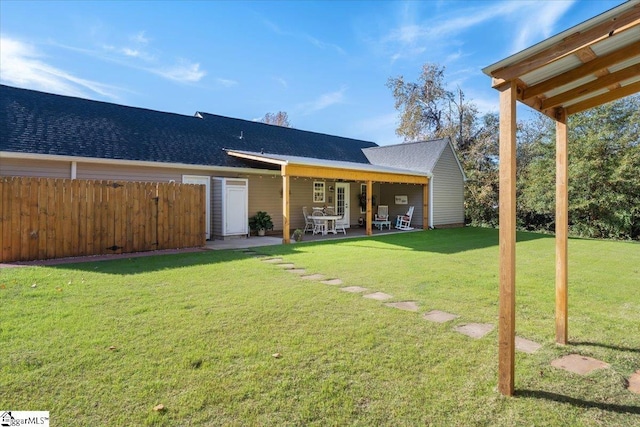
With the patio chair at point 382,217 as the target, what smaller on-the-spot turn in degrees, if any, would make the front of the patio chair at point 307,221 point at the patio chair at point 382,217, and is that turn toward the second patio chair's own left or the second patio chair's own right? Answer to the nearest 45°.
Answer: approximately 45° to the second patio chair's own left

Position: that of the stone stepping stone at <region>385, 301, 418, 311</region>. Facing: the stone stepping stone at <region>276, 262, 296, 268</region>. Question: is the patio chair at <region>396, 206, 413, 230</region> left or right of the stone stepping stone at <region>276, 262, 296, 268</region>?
right

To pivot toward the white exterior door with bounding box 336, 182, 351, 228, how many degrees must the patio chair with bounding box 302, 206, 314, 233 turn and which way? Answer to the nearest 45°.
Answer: approximately 45° to its left

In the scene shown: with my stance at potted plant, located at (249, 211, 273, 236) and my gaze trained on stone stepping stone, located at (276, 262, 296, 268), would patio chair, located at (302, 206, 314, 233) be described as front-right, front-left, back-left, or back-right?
back-left

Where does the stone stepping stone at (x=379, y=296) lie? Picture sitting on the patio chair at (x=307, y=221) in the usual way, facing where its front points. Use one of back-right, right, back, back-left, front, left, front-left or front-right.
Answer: right

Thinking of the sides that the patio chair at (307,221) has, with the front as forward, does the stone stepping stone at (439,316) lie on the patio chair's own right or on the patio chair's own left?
on the patio chair's own right

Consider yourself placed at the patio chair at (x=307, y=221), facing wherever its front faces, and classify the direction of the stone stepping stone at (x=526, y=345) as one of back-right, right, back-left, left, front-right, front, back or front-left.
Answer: right

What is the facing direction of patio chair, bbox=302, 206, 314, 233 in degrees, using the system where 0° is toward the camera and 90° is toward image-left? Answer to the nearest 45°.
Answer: approximately 270°

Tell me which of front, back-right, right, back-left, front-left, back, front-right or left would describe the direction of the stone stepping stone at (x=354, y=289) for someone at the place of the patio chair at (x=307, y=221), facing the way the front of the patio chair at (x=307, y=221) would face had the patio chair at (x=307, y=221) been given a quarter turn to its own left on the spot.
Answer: back

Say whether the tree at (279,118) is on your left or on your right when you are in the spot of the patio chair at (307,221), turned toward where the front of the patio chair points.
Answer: on your left

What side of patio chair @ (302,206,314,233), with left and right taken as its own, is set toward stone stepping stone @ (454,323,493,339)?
right

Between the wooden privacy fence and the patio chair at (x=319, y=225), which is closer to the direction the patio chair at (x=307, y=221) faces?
the patio chair

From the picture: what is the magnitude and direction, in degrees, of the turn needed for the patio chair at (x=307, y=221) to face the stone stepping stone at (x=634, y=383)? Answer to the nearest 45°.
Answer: approximately 90° to its right

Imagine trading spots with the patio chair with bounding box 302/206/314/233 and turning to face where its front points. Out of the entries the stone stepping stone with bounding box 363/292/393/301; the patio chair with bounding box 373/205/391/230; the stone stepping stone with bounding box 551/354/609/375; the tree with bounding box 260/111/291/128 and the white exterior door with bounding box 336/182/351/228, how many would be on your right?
2

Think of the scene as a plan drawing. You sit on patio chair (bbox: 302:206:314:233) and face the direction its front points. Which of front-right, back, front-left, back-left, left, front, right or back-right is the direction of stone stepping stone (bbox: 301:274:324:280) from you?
right
